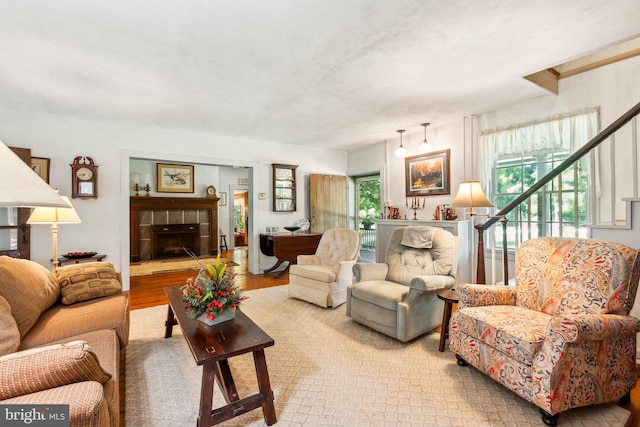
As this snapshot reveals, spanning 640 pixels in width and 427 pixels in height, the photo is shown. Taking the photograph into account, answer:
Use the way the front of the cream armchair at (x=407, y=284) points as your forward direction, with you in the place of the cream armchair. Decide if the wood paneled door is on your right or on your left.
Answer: on your right

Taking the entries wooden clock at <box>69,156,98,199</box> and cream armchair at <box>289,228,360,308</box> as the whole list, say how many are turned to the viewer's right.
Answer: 0

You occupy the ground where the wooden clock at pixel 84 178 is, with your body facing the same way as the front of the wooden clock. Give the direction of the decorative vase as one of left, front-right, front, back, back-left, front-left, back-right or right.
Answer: front

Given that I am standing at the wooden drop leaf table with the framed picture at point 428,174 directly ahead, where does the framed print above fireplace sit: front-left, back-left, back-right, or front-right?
back-left

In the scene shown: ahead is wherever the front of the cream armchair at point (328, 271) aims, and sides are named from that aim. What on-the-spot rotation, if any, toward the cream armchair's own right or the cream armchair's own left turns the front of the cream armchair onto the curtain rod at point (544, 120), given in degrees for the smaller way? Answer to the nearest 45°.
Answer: approximately 135° to the cream armchair's own left

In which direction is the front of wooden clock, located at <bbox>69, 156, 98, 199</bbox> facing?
toward the camera

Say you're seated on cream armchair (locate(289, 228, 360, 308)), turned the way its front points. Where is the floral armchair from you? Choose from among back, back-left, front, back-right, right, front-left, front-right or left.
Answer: left

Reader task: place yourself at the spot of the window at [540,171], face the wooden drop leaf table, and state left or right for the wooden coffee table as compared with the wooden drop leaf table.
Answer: left

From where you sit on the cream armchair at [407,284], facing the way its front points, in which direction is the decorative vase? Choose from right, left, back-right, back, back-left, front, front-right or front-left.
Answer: front

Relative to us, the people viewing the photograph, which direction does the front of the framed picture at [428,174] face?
facing the viewer and to the left of the viewer

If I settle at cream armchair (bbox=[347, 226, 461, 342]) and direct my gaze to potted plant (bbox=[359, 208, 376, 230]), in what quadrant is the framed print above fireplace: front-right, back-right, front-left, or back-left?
front-left

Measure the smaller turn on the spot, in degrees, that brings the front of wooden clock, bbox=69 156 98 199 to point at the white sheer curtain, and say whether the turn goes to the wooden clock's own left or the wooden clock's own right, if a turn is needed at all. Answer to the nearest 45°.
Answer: approximately 45° to the wooden clock's own left

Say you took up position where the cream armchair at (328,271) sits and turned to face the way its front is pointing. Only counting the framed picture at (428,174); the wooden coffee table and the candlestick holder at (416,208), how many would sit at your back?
2

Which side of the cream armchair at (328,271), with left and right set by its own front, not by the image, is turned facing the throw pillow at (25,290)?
front

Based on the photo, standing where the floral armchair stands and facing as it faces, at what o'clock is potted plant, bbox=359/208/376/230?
The potted plant is roughly at 3 o'clock from the floral armchair.
